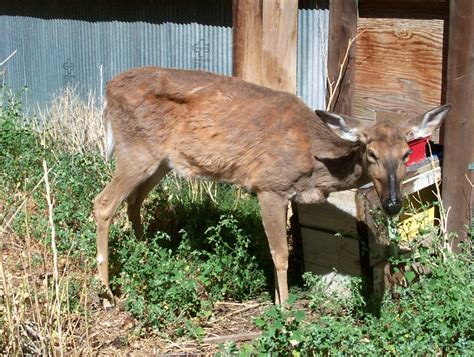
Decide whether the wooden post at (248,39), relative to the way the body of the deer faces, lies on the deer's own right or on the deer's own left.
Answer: on the deer's own left

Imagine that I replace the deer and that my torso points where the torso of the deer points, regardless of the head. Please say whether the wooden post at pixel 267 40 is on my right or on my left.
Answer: on my left

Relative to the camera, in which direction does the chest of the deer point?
to the viewer's right

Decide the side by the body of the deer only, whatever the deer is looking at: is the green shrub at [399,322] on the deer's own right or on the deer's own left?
on the deer's own right

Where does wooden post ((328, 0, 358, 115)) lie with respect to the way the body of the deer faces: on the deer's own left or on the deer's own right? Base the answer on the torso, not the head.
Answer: on the deer's own left

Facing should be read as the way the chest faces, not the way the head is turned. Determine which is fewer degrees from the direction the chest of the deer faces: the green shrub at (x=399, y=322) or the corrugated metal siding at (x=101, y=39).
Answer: the green shrub
